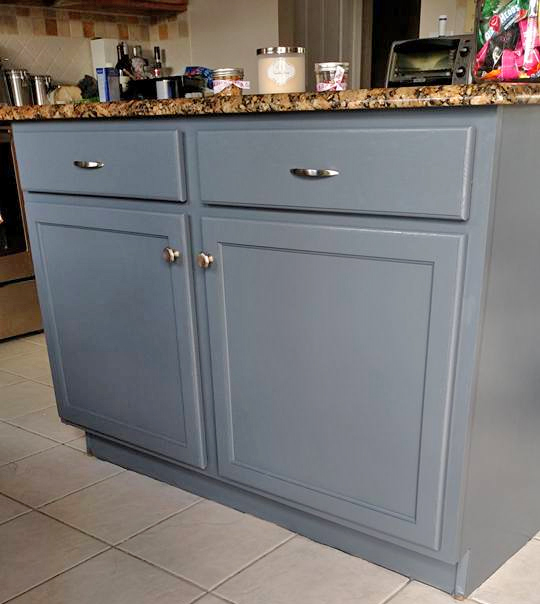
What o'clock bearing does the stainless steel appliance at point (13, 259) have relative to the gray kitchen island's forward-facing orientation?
The stainless steel appliance is roughly at 3 o'clock from the gray kitchen island.

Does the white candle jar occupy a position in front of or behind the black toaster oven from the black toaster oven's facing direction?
in front

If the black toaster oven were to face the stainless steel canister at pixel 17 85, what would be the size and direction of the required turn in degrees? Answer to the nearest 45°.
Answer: approximately 135° to its right

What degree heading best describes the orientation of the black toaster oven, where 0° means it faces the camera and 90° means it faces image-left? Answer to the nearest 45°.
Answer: approximately 0°

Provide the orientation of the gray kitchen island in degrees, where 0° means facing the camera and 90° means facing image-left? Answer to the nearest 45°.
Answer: approximately 45°

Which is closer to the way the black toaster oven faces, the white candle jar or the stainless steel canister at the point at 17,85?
the white candle jar
